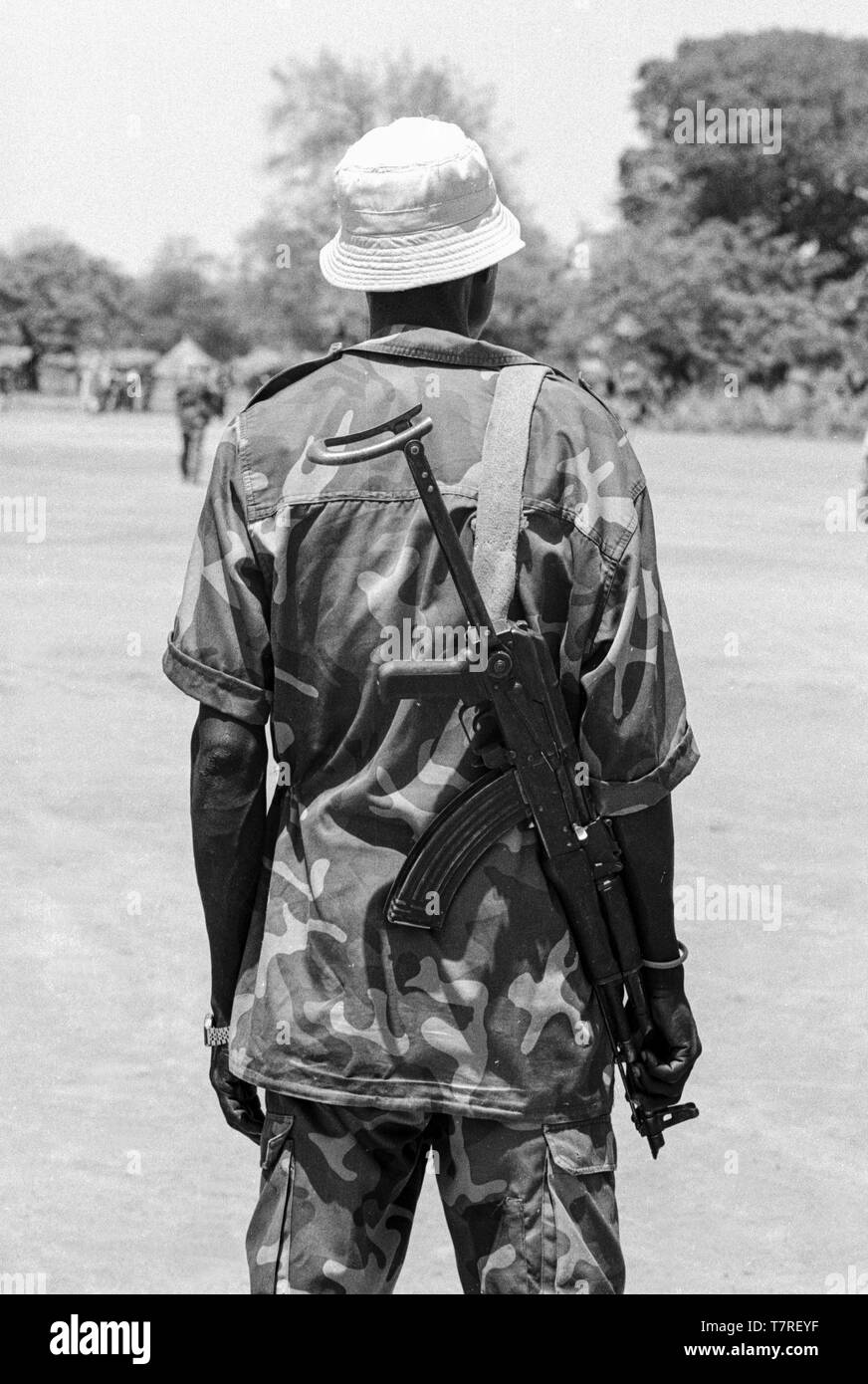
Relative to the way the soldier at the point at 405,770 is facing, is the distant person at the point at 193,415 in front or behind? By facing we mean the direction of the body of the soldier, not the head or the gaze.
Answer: in front

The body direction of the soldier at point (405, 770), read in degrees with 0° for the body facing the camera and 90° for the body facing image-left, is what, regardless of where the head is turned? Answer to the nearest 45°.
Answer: approximately 180°

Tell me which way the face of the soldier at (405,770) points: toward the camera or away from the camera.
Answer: away from the camera
